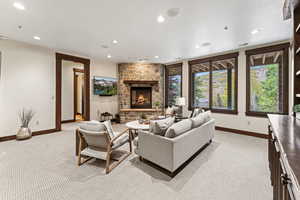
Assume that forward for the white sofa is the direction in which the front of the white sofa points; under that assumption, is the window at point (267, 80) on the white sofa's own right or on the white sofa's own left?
on the white sofa's own right

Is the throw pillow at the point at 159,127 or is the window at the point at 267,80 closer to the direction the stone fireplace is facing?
the throw pillow

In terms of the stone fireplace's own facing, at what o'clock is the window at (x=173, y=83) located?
The window is roughly at 9 o'clock from the stone fireplace.

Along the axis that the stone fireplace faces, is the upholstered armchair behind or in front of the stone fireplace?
in front

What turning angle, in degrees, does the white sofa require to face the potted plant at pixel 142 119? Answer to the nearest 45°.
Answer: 0° — it already faces it

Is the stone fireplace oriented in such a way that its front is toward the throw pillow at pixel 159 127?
yes

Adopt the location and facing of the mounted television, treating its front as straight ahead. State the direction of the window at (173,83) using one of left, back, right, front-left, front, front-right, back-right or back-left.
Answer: front-left

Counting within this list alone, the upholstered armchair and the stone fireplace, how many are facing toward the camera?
1

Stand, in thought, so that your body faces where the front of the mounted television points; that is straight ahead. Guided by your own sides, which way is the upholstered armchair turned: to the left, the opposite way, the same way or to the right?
to the left

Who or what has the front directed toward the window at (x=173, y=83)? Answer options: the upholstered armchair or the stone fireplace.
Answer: the upholstered armchair

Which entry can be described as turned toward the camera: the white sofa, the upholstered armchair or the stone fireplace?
the stone fireplace

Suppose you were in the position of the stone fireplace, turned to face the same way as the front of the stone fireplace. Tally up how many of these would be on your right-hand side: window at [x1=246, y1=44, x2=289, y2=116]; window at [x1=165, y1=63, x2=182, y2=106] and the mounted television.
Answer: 1

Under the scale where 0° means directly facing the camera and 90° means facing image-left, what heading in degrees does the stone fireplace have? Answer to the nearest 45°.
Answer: approximately 0°

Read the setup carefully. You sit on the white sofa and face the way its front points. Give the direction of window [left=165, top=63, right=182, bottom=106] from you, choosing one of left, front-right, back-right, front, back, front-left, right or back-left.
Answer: front-right

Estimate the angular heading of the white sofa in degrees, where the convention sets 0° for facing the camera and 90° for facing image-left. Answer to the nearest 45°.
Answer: approximately 135°
